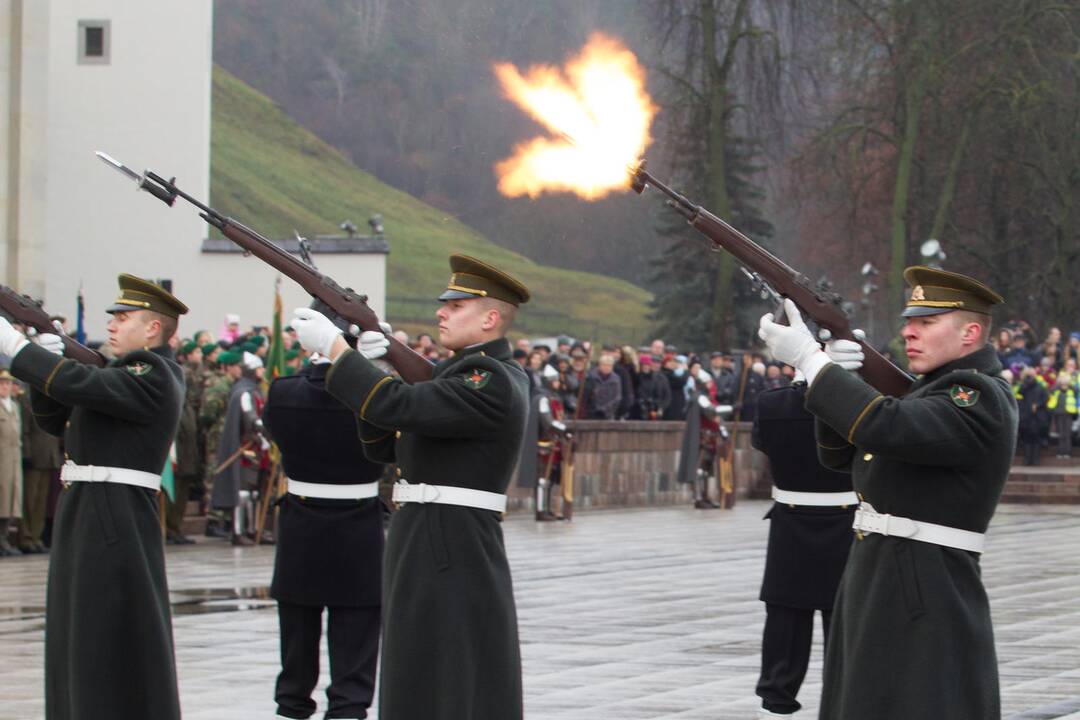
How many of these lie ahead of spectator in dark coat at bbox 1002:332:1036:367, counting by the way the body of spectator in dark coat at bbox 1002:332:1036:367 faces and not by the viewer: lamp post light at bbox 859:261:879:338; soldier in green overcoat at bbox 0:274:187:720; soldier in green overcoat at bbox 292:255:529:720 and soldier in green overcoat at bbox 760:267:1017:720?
3

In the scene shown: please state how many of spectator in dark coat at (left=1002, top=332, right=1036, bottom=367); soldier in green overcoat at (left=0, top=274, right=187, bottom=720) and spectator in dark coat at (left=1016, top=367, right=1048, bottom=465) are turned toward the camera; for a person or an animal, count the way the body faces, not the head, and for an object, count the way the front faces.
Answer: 2

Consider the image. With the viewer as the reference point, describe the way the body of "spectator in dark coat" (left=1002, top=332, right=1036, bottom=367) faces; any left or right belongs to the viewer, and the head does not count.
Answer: facing the viewer

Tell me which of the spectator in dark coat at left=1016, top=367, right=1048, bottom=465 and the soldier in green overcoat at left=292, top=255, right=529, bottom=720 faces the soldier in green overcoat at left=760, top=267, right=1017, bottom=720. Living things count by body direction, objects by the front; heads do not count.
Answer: the spectator in dark coat

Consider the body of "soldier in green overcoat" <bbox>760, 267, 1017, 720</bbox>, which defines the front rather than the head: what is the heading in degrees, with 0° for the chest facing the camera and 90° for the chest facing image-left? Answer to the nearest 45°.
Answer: approximately 45°

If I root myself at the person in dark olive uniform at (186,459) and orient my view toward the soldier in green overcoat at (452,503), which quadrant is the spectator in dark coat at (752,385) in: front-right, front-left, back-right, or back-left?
back-left

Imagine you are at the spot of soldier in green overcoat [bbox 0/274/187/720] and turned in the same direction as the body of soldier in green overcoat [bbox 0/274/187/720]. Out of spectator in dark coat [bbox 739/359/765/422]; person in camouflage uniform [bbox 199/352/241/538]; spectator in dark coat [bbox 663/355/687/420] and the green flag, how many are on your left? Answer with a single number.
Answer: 0

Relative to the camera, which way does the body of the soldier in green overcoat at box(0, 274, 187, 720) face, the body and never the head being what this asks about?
to the viewer's left

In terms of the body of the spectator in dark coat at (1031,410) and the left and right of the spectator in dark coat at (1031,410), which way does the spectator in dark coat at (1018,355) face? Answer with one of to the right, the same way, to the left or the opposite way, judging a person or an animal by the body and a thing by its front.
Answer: the same way

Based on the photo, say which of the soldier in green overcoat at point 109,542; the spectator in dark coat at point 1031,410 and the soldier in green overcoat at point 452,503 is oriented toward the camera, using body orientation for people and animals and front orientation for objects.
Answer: the spectator in dark coat

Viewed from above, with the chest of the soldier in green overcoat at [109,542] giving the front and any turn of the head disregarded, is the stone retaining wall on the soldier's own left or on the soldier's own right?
on the soldier's own right

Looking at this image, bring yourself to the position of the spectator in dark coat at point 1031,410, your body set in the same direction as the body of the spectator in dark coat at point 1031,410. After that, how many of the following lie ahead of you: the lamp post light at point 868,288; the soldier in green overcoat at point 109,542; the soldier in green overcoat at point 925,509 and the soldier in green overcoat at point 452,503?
3

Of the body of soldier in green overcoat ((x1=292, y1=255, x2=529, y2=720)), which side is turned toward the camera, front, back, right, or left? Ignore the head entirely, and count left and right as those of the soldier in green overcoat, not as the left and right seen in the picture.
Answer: left

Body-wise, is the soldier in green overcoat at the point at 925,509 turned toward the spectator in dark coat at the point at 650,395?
no

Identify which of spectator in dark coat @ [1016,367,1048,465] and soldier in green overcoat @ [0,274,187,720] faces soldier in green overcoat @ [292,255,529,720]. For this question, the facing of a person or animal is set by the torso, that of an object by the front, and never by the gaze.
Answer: the spectator in dark coat

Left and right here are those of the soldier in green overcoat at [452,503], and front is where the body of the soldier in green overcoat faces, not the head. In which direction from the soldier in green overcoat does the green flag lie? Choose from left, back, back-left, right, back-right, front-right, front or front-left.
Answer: right

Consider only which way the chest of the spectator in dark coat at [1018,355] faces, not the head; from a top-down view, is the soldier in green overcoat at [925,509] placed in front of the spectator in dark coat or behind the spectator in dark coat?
in front
